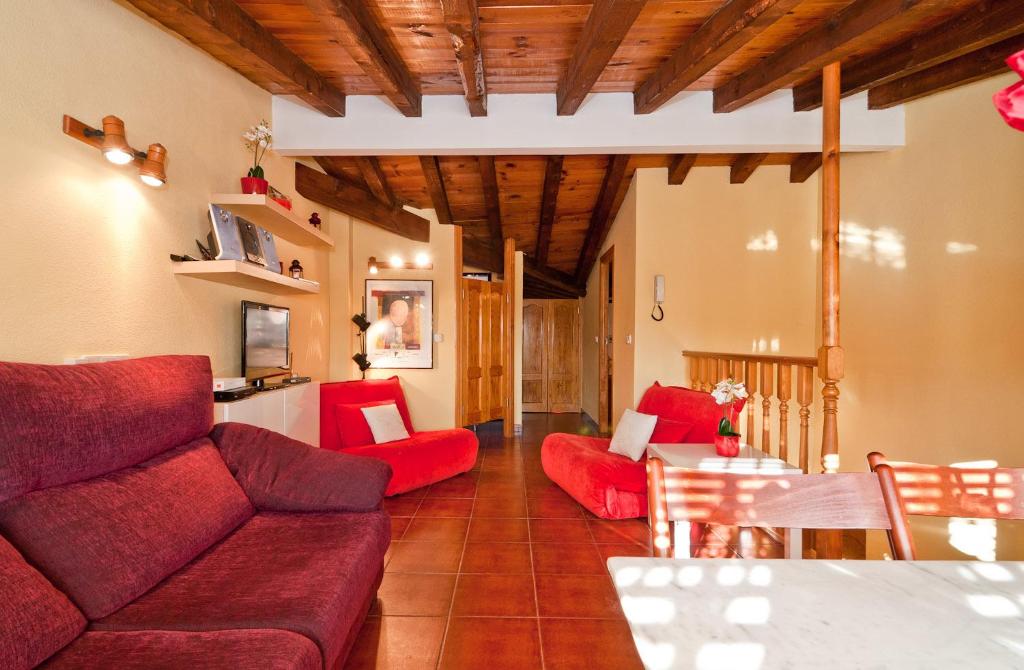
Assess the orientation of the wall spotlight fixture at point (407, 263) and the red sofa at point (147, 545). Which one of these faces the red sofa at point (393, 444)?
the wall spotlight fixture

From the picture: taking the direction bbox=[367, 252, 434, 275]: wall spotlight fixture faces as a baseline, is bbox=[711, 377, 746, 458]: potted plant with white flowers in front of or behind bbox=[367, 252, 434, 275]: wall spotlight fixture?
in front

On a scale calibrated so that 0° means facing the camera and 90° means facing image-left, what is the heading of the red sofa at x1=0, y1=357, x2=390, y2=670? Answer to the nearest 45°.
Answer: approximately 315°

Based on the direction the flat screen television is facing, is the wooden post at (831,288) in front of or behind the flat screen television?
in front

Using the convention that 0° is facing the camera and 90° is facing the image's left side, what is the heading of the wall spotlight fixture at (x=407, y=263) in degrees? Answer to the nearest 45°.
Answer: approximately 0°

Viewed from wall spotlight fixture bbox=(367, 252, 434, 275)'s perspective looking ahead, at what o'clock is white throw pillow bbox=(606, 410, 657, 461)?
The white throw pillow is roughly at 11 o'clock from the wall spotlight fixture.

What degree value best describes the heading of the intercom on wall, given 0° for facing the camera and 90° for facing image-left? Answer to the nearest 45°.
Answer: approximately 0°

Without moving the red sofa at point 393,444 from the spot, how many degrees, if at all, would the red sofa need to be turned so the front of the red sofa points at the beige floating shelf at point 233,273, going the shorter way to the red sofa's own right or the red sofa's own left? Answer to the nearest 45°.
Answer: approximately 90° to the red sofa's own right

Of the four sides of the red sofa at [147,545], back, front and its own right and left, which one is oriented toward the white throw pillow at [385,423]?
left

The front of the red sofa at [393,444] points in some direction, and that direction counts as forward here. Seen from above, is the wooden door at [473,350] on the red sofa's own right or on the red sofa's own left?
on the red sofa's own left
